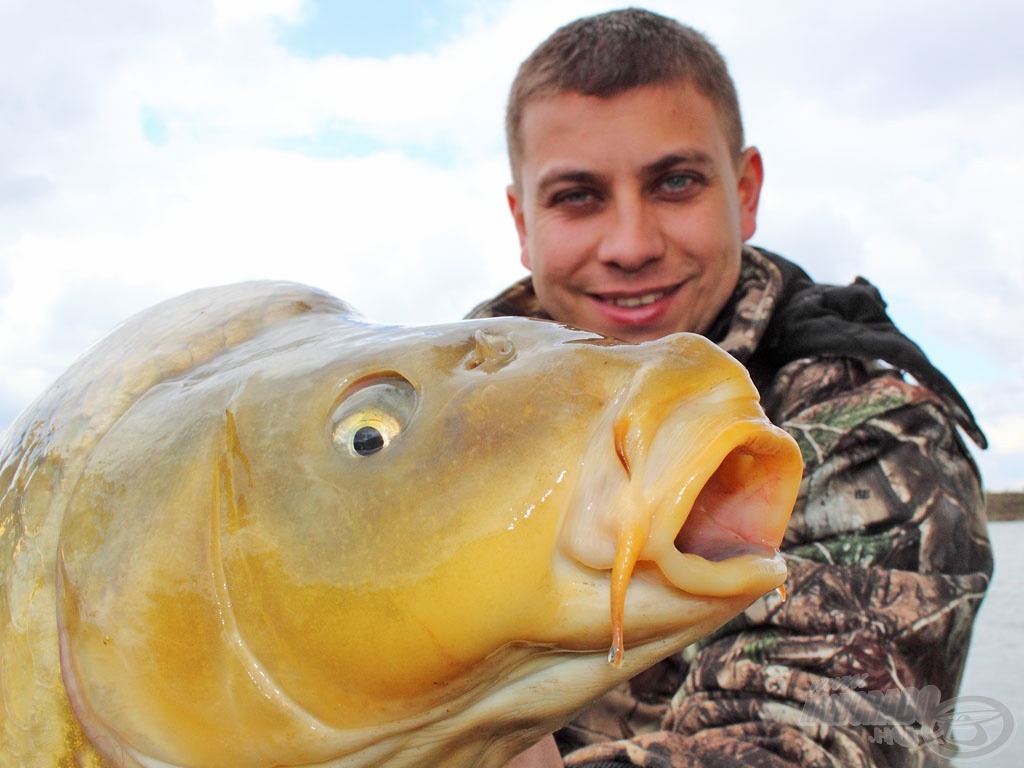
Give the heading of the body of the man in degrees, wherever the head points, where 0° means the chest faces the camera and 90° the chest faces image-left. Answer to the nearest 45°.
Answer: approximately 45°
